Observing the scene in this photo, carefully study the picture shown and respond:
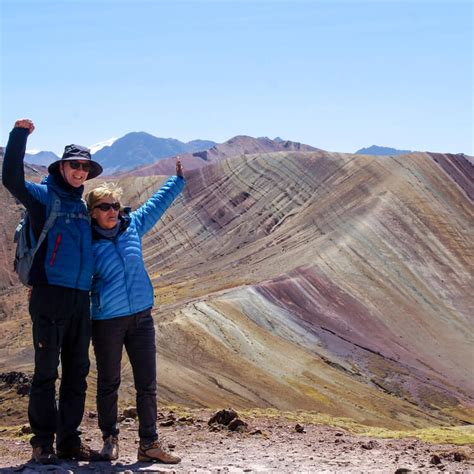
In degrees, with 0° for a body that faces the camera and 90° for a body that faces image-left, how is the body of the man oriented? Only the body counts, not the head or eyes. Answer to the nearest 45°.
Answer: approximately 315°
